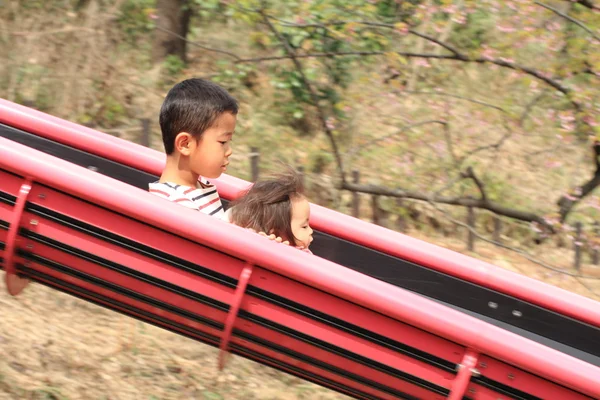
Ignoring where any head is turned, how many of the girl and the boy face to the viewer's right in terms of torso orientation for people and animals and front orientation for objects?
2

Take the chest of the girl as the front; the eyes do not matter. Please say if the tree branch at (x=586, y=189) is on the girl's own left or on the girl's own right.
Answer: on the girl's own left

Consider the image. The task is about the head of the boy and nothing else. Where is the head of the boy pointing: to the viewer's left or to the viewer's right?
to the viewer's right

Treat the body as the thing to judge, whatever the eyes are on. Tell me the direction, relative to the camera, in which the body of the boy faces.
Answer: to the viewer's right

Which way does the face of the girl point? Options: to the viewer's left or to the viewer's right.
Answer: to the viewer's right

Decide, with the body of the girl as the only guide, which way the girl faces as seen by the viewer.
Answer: to the viewer's right

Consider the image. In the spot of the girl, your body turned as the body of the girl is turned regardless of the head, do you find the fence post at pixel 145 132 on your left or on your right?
on your left

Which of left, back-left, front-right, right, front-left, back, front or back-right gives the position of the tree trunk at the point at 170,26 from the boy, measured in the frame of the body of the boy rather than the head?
left

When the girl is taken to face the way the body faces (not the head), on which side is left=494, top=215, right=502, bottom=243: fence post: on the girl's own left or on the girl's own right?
on the girl's own left
